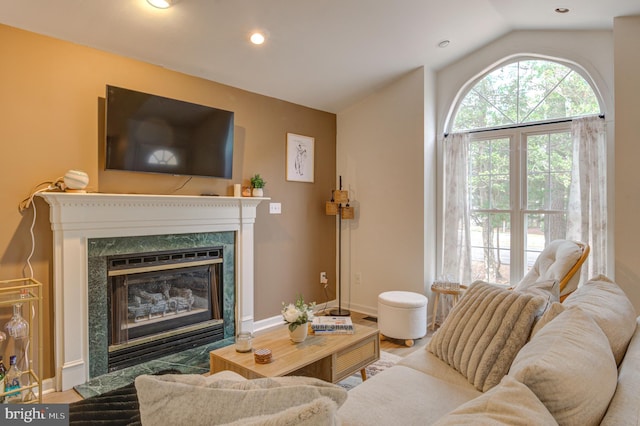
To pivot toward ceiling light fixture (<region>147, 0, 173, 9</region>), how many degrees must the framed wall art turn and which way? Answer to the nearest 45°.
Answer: approximately 90° to its right

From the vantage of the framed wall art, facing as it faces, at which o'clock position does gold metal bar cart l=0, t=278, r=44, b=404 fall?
The gold metal bar cart is roughly at 3 o'clock from the framed wall art.

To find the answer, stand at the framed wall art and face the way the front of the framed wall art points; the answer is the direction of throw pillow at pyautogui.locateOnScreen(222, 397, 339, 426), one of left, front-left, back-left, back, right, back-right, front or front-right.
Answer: front-right

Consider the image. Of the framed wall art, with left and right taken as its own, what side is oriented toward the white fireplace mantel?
right

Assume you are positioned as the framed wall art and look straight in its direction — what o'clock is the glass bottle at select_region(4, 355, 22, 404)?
The glass bottle is roughly at 3 o'clock from the framed wall art.

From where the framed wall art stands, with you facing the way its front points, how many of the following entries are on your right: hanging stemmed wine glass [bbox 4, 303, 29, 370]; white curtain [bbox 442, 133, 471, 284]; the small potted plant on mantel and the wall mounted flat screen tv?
3

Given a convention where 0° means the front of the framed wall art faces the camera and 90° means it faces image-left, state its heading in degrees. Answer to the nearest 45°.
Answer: approximately 315°

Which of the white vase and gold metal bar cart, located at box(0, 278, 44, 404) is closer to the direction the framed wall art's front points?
the white vase

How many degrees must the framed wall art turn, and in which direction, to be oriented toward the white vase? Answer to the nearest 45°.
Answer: approximately 45° to its right

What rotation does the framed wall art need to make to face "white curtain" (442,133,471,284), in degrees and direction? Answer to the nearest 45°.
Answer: approximately 45° to its left

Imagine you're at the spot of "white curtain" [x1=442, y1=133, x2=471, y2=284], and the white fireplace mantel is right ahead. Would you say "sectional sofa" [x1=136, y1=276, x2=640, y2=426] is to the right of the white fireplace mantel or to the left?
left

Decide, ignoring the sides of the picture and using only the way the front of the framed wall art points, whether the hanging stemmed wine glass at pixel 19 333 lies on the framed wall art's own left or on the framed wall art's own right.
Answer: on the framed wall art's own right

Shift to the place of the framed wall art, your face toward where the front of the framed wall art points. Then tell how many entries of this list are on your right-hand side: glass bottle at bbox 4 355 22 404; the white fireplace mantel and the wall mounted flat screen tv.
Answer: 3

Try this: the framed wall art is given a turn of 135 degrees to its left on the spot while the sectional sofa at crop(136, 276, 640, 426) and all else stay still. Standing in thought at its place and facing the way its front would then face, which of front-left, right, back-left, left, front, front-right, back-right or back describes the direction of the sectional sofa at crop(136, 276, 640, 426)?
back

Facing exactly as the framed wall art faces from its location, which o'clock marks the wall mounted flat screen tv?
The wall mounted flat screen tv is roughly at 3 o'clock from the framed wall art.
